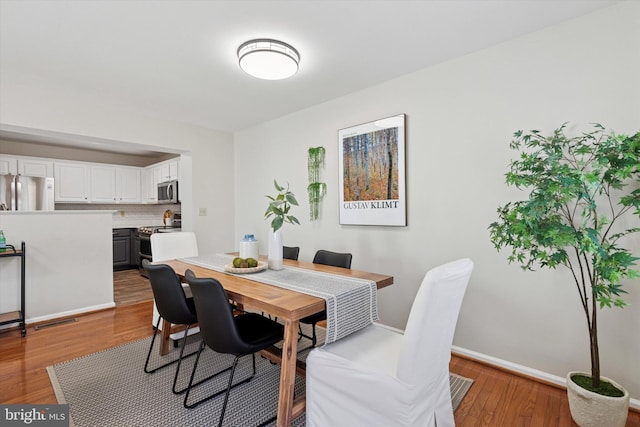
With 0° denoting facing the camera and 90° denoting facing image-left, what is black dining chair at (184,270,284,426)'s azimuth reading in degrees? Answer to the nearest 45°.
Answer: approximately 225°

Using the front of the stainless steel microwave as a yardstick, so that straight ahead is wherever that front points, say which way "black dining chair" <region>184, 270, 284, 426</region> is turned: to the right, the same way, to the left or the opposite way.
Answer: the opposite way

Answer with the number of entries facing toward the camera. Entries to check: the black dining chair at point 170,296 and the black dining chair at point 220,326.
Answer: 0

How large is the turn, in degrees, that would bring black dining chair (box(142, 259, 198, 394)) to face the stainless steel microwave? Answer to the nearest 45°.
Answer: approximately 45° to its left

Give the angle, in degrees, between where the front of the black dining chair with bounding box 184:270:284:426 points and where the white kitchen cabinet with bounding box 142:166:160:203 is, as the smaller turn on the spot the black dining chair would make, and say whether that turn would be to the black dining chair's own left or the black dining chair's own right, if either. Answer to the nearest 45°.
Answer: approximately 45° to the black dining chair's own left

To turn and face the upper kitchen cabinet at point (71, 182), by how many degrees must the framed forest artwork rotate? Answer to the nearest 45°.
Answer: approximately 45° to its right

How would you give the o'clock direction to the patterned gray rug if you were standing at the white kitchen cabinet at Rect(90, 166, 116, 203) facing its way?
The patterned gray rug is roughly at 12 o'clock from the white kitchen cabinet.

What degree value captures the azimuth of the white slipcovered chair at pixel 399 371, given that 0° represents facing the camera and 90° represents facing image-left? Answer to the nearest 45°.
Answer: approximately 135°

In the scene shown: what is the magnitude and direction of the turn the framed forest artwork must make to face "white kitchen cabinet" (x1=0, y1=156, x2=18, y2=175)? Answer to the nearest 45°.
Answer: approximately 45° to its right

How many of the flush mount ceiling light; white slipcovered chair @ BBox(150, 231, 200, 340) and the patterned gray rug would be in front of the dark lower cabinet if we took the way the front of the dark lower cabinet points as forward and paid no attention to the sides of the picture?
3

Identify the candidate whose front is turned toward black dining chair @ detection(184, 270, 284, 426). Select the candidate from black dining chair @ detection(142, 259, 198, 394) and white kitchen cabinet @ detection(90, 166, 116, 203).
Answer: the white kitchen cabinet

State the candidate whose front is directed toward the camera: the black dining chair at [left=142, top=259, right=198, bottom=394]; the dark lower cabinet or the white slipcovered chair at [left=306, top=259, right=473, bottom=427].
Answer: the dark lower cabinet

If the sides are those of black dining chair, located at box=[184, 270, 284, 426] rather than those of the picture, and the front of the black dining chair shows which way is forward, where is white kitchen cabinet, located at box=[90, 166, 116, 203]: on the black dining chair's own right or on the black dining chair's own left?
on the black dining chair's own left

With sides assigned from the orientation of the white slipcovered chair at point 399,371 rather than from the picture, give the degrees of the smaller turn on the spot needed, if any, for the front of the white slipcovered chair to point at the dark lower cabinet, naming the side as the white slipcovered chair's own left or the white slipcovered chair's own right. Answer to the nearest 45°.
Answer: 0° — it already faces it

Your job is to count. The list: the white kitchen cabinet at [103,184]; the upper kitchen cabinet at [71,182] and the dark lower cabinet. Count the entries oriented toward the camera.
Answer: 3

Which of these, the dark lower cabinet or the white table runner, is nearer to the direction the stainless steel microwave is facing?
the white table runner
